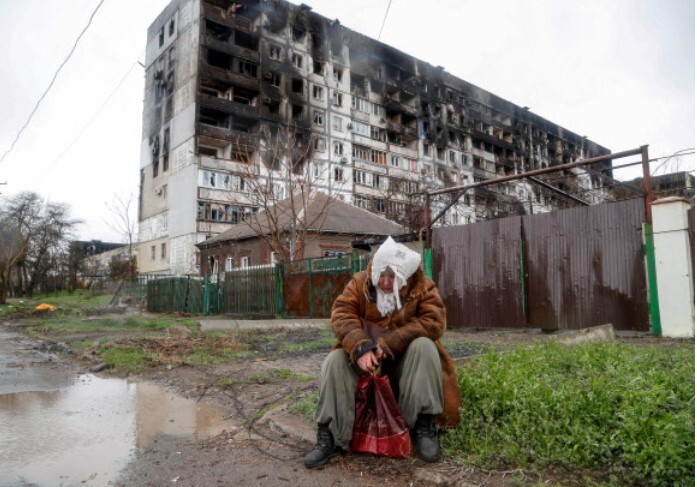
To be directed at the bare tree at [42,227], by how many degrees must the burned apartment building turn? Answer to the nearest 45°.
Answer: approximately 135° to its right

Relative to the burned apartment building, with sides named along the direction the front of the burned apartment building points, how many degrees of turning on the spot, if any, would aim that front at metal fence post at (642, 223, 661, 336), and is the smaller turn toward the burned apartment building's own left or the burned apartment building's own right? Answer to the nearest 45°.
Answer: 0° — it already faces it

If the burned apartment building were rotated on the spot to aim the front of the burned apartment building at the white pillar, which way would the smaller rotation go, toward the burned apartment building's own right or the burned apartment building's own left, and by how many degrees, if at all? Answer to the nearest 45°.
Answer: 0° — it already faces it

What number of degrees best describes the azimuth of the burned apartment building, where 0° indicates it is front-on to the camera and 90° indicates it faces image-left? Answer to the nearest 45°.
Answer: approximately 315°

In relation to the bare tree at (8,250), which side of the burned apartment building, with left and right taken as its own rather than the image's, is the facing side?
right

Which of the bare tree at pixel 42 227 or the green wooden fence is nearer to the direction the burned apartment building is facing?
the green wooden fence
